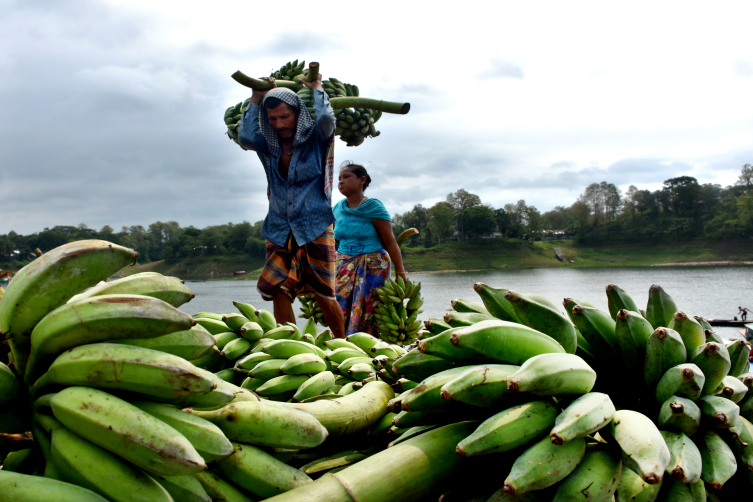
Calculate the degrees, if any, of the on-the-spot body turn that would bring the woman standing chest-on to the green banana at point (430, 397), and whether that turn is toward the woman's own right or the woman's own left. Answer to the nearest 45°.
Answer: approximately 45° to the woman's own left

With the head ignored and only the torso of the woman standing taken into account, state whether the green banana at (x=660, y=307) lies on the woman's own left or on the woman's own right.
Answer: on the woman's own left

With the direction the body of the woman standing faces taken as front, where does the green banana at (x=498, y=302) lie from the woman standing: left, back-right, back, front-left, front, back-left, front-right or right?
front-left

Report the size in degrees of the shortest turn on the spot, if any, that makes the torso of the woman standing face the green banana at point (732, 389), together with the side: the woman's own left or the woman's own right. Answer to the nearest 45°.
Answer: approximately 45° to the woman's own left

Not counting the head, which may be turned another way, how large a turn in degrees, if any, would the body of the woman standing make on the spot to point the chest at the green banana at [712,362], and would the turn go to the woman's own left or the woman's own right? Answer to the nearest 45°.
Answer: approximately 45° to the woman's own left

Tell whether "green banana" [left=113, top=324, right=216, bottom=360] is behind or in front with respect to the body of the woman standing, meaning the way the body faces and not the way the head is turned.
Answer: in front

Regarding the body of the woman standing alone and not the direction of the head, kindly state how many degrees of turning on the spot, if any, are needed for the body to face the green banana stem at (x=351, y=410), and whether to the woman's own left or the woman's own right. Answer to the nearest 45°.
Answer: approximately 45° to the woman's own left

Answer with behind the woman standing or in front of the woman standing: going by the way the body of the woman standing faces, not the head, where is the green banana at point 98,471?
in front

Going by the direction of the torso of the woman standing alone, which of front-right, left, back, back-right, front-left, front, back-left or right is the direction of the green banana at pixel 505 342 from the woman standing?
front-left

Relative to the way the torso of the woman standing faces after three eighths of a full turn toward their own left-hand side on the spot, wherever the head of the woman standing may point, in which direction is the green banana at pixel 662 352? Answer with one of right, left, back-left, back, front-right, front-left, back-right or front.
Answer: right

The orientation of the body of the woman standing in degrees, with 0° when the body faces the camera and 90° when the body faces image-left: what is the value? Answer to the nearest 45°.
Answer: approximately 45°

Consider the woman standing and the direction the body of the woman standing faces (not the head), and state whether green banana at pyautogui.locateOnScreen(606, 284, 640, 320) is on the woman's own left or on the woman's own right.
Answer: on the woman's own left
